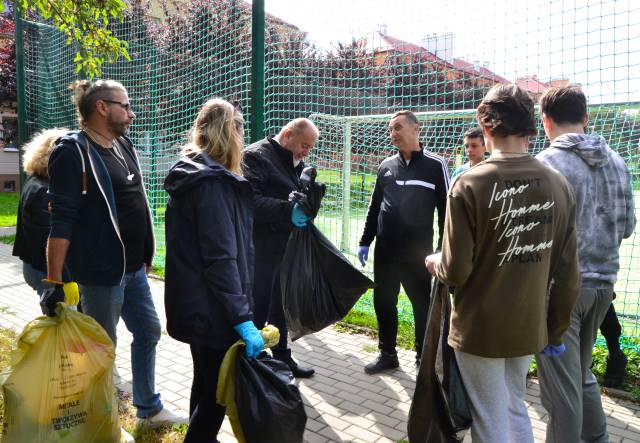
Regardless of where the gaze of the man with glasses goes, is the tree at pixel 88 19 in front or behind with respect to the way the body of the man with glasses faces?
behind

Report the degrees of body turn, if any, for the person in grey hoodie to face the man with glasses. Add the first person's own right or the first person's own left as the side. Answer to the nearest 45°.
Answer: approximately 45° to the first person's own left

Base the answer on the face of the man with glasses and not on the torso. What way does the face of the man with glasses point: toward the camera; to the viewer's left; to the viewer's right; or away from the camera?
to the viewer's right

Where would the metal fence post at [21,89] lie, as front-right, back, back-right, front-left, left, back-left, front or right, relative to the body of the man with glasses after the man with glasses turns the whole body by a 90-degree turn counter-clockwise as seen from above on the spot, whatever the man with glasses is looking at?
front-left

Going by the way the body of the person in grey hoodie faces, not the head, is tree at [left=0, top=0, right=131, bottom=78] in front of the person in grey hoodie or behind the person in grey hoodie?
in front

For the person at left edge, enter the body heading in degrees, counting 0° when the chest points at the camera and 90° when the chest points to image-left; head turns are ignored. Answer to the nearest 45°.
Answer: approximately 225°

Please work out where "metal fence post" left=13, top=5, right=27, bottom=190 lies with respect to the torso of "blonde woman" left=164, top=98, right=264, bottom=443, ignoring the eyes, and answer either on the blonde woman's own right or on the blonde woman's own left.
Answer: on the blonde woman's own left

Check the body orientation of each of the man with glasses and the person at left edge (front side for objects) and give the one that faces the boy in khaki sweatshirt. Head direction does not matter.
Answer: the man with glasses

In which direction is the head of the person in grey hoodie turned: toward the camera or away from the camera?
away from the camera
